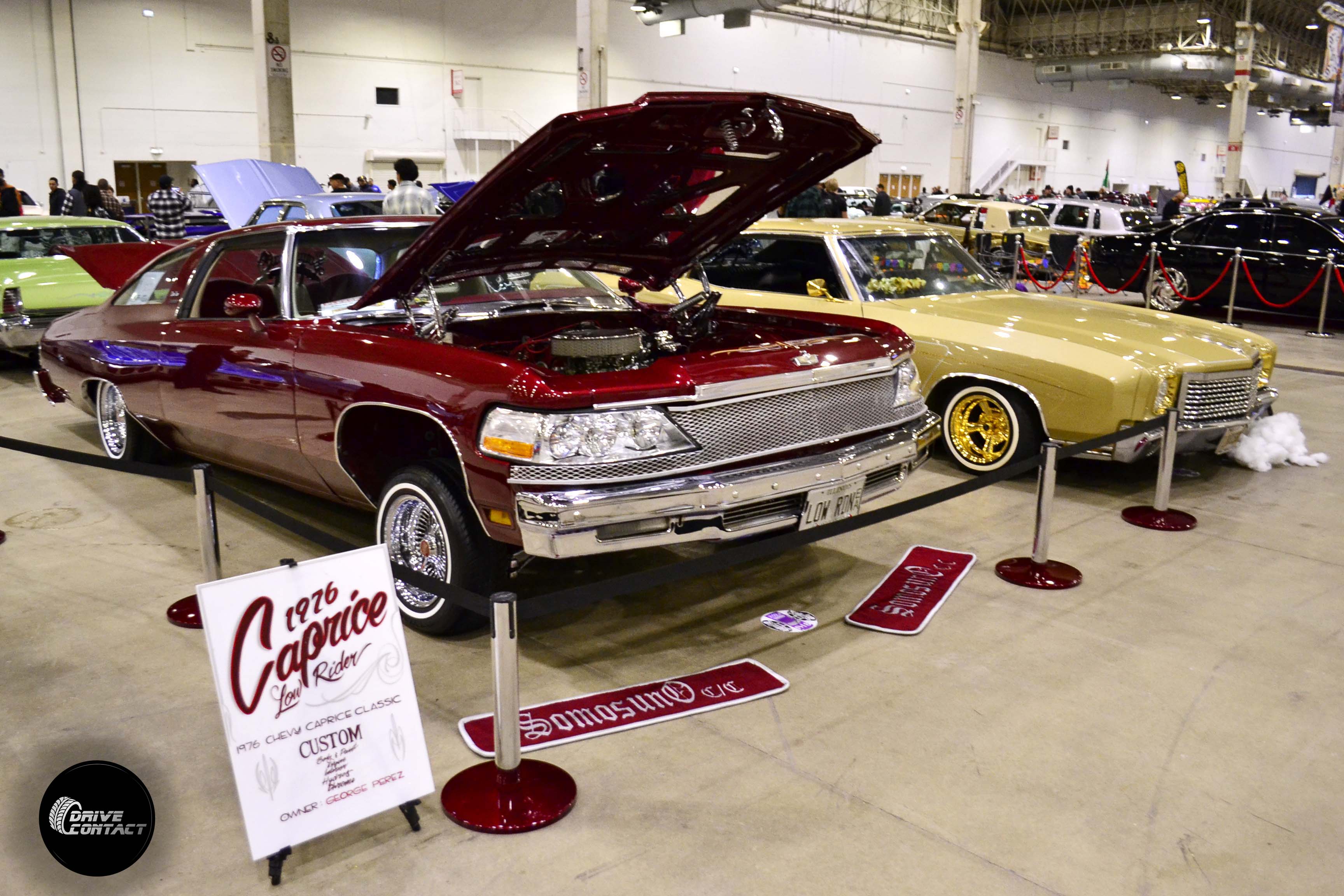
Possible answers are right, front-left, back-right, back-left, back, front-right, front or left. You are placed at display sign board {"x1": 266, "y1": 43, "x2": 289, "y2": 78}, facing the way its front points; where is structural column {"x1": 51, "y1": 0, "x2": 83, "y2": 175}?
back-right

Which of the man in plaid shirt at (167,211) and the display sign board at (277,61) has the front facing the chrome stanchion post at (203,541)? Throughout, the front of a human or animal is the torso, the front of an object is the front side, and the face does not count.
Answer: the display sign board

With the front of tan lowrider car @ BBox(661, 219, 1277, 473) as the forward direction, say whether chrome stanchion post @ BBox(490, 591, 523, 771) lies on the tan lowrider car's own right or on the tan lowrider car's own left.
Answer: on the tan lowrider car's own right

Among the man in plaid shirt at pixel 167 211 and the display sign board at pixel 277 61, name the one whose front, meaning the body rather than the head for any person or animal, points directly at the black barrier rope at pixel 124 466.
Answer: the display sign board

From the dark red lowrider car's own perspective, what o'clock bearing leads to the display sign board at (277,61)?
The display sign board is roughly at 7 o'clock from the dark red lowrider car.

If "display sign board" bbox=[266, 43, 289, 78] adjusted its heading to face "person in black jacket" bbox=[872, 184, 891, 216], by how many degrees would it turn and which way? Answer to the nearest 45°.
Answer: approximately 90° to its left

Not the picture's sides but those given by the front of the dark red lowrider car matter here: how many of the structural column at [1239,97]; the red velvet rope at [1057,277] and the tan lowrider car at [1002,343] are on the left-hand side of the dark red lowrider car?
3

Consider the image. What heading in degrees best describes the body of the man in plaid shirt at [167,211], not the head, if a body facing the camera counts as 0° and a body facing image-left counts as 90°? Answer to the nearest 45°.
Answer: approximately 180°

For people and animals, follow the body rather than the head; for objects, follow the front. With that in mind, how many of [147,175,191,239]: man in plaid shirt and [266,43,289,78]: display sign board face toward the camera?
1

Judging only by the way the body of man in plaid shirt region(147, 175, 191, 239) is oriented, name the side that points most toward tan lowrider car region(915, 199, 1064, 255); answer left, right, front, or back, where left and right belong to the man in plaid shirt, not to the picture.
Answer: right

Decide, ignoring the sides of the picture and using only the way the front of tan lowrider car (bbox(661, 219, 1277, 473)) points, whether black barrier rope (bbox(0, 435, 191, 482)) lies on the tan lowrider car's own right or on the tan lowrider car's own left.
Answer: on the tan lowrider car's own right

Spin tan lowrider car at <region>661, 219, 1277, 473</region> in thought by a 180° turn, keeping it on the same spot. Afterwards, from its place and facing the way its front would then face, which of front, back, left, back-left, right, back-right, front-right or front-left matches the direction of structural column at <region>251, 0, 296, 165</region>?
front
